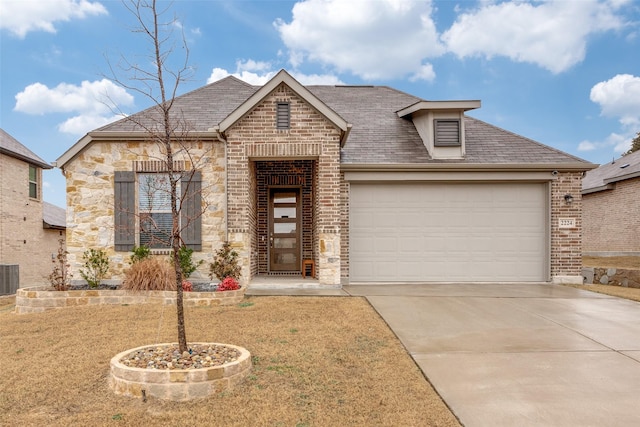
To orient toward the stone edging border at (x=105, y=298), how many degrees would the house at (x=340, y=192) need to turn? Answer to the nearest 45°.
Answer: approximately 45° to its right

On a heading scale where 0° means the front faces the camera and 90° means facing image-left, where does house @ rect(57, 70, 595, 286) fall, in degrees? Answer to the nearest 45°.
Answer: approximately 0°

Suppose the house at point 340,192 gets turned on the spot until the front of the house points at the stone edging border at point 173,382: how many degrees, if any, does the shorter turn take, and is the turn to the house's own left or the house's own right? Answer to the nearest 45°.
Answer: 0° — it already faces it

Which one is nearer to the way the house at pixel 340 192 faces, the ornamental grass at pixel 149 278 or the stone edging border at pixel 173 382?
the stone edging border

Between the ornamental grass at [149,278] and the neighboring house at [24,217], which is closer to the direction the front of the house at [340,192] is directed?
the ornamental grass

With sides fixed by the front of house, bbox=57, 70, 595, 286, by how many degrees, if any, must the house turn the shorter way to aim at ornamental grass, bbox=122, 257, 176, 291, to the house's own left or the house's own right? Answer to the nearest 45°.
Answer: approximately 45° to the house's own right

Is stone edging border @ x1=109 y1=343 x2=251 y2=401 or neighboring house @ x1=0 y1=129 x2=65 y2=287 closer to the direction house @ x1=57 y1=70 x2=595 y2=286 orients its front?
the stone edging border

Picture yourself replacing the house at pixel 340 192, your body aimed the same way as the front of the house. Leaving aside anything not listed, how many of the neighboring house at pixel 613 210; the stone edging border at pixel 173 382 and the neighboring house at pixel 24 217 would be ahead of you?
1

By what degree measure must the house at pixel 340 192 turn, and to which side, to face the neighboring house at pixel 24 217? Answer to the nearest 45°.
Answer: approximately 135° to its right
